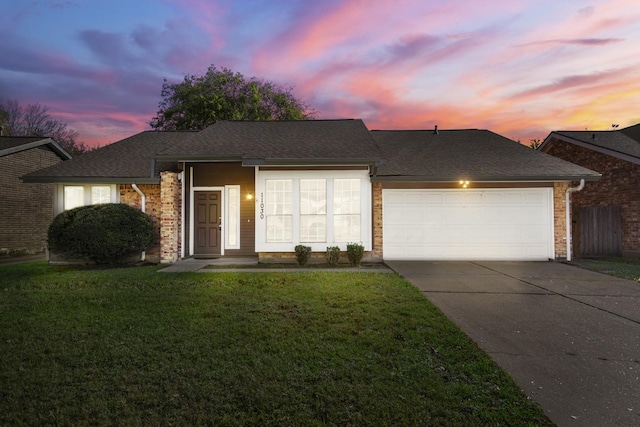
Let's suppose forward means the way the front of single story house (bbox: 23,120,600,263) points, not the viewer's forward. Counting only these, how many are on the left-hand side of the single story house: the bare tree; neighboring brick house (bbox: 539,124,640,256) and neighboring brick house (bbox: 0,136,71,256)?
1

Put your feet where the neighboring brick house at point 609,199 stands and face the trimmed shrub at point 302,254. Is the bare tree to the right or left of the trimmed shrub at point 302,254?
right

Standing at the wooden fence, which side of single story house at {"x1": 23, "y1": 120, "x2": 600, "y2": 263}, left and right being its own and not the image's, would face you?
left

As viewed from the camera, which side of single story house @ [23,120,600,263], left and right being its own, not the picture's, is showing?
front

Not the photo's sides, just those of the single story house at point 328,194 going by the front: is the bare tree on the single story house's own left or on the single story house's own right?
on the single story house's own right

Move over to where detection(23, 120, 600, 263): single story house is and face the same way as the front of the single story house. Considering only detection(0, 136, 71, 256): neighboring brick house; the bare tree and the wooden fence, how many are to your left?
1

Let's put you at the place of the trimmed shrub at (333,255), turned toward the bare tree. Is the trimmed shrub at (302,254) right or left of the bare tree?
left

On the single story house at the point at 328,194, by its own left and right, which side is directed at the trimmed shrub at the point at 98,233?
right

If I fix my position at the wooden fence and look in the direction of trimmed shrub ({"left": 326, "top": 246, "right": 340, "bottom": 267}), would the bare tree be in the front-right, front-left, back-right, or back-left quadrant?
front-right

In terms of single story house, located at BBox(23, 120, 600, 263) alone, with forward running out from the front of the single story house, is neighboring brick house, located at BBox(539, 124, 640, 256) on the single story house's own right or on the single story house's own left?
on the single story house's own left

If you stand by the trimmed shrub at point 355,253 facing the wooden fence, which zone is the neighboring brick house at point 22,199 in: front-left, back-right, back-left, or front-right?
back-left
